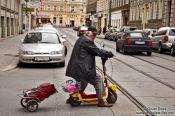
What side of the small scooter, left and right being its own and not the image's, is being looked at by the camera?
right

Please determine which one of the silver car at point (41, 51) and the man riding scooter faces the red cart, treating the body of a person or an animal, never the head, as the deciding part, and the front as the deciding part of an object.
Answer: the silver car

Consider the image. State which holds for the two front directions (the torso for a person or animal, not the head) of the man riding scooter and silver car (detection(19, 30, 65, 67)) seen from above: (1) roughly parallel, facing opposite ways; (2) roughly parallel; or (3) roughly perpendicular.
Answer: roughly perpendicular

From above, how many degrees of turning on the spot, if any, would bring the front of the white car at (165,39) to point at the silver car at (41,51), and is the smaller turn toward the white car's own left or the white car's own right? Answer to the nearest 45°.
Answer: approximately 135° to the white car's own left

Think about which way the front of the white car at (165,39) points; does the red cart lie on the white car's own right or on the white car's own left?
on the white car's own left

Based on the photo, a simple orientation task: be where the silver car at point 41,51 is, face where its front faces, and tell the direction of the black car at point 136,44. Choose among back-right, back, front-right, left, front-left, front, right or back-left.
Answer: back-left

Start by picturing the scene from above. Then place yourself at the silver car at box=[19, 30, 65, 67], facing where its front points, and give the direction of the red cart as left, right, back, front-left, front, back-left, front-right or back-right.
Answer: front

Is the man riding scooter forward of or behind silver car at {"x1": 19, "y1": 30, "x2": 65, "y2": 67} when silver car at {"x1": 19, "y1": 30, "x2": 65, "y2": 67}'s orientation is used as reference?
forward

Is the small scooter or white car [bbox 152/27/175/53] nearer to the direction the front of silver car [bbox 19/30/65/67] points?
the small scooter

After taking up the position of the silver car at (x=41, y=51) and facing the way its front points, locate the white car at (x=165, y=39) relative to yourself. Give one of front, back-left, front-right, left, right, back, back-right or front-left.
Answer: back-left

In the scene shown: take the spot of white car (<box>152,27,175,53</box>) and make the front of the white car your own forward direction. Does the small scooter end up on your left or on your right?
on your left

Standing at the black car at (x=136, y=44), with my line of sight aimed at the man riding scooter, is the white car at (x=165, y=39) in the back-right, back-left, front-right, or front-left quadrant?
back-left

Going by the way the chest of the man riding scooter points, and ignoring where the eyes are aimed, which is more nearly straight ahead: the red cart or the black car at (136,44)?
the black car

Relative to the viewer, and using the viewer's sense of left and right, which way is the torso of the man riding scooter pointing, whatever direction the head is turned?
facing to the right of the viewer

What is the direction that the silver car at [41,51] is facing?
toward the camera

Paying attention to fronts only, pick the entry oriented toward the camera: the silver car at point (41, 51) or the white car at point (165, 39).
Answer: the silver car

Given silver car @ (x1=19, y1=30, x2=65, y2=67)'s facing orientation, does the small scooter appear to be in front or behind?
in front
